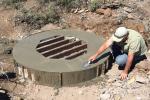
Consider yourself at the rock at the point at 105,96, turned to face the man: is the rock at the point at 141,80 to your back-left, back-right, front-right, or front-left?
front-right

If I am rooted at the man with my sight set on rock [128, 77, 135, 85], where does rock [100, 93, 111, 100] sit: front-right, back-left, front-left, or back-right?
front-right

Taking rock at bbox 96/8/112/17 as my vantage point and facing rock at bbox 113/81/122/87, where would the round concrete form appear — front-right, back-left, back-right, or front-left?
front-right

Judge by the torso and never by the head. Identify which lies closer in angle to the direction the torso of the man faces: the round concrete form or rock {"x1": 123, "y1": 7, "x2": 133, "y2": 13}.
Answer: the round concrete form

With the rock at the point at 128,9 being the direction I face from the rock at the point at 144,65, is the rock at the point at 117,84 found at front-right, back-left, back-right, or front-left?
back-left

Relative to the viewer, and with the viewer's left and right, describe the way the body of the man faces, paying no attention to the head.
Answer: facing the viewer and to the left of the viewer

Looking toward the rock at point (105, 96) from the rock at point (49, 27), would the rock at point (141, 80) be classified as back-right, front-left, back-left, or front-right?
front-left
